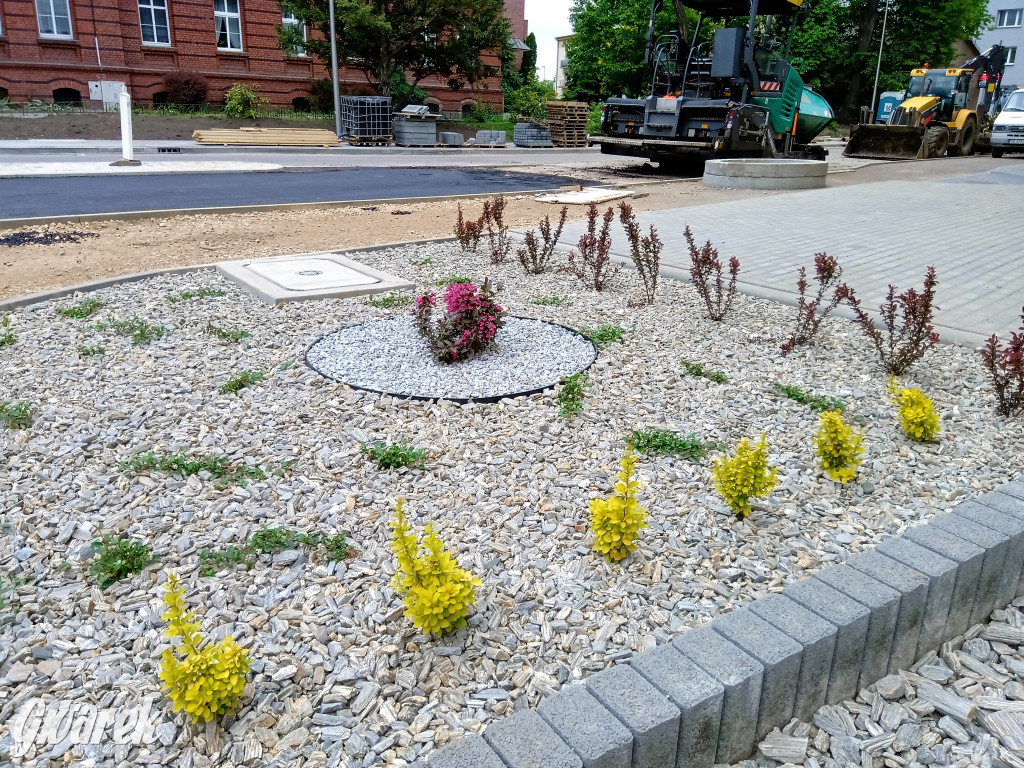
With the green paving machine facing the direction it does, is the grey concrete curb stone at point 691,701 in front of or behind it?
behind

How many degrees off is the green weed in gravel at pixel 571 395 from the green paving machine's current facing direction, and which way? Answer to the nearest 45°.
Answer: approximately 135° to its right

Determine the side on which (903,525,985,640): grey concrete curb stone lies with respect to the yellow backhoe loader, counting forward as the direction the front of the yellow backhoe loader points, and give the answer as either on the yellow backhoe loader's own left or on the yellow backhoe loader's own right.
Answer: on the yellow backhoe loader's own left

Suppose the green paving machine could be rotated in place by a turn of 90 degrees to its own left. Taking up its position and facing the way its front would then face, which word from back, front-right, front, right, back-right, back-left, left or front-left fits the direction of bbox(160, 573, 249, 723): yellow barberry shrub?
back-left

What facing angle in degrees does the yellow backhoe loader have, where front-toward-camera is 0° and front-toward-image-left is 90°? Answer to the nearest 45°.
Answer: approximately 45°

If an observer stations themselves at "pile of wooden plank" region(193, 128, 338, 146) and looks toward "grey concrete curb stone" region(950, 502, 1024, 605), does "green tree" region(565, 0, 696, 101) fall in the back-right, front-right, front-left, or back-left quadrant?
back-left

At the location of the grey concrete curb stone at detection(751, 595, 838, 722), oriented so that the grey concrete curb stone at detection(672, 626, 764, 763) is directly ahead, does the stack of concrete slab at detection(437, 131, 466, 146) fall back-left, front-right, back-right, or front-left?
back-right

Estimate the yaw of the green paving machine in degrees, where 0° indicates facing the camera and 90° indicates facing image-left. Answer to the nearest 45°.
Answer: approximately 225°

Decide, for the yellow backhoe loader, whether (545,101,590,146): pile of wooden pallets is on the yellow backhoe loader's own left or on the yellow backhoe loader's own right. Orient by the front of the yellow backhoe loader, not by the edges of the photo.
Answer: on the yellow backhoe loader's own right

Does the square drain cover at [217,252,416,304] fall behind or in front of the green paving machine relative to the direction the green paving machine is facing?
behind

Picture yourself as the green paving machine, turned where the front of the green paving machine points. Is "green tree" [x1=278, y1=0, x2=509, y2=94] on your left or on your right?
on your left

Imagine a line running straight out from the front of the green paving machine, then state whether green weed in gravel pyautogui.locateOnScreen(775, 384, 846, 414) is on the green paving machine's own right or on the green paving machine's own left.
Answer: on the green paving machine's own right

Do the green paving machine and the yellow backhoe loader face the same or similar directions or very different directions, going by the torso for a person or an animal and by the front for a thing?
very different directions
